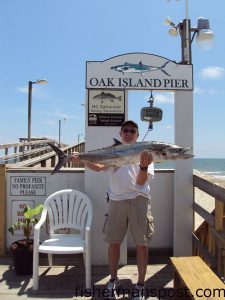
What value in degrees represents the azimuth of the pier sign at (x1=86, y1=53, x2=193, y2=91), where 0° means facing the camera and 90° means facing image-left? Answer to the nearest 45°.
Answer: approximately 0°

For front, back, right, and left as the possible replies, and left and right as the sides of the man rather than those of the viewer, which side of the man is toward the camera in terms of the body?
front

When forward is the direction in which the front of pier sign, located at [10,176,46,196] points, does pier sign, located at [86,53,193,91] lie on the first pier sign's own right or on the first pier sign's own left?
on the first pier sign's own left

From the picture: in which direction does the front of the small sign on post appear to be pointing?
toward the camera

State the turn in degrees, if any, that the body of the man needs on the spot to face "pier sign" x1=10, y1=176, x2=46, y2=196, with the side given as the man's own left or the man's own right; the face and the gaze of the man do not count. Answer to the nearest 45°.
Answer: approximately 135° to the man's own right

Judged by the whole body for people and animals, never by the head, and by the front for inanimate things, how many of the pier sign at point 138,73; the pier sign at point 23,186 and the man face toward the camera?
3

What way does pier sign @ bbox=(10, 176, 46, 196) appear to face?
toward the camera

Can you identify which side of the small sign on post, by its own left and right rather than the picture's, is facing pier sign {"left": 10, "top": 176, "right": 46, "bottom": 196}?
right
